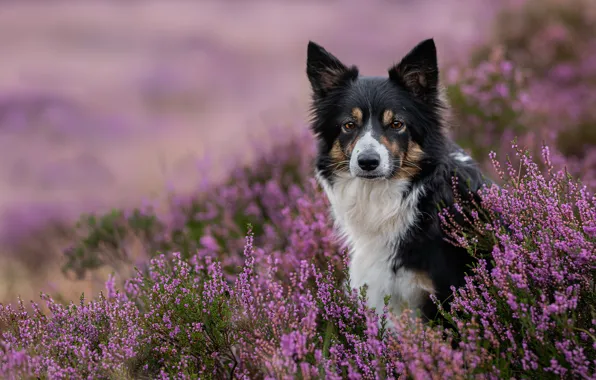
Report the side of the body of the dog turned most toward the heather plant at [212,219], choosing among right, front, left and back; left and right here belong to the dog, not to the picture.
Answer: right

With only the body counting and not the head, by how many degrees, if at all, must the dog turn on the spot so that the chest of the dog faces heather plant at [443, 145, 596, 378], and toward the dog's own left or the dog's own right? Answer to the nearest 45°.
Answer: approximately 90° to the dog's own left

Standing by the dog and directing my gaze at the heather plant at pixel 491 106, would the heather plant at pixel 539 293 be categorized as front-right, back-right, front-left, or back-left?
back-right

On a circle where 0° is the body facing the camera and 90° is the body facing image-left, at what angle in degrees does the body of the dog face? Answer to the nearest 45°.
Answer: approximately 45°

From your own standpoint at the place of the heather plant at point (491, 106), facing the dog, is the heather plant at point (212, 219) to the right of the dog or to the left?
right

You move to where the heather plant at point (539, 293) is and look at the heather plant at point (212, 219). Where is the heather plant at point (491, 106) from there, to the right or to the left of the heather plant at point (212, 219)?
right

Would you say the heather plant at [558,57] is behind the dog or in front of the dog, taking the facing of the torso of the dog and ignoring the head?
behind
